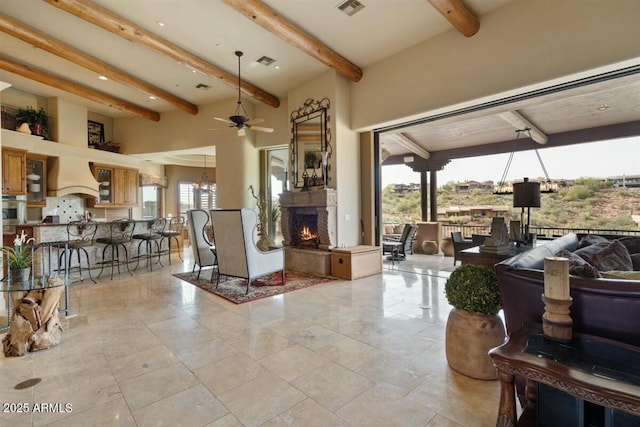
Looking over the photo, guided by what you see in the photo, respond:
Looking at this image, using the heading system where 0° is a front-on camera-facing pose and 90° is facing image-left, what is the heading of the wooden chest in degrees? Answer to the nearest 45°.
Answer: approximately 315°

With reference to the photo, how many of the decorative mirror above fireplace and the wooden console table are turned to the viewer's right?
0

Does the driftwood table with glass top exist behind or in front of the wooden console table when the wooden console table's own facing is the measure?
in front

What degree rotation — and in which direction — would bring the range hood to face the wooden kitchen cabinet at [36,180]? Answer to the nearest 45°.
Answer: approximately 135° to its right

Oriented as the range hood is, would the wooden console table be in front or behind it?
in front

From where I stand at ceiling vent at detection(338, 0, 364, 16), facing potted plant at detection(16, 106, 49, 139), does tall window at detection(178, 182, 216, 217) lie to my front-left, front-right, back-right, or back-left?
front-right

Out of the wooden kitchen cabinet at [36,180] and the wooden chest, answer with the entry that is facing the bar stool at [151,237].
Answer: the wooden kitchen cabinet

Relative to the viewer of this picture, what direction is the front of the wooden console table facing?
facing the viewer and to the left of the viewer

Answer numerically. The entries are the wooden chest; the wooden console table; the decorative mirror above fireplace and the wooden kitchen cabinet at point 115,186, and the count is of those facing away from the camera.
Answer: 0

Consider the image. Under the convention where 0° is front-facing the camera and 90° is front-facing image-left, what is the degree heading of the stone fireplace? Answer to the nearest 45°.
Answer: approximately 45°

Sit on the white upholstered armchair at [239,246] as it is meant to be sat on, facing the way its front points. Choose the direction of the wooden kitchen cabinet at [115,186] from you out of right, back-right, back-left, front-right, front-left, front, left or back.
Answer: left

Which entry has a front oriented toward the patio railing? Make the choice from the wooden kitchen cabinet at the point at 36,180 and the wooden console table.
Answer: the wooden kitchen cabinet

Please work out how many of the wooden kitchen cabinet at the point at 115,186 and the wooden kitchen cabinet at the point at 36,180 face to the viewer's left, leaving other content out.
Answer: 0

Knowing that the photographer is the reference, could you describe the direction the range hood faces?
facing the viewer and to the right of the viewer

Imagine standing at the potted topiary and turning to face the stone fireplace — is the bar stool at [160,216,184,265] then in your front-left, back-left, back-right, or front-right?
front-left
